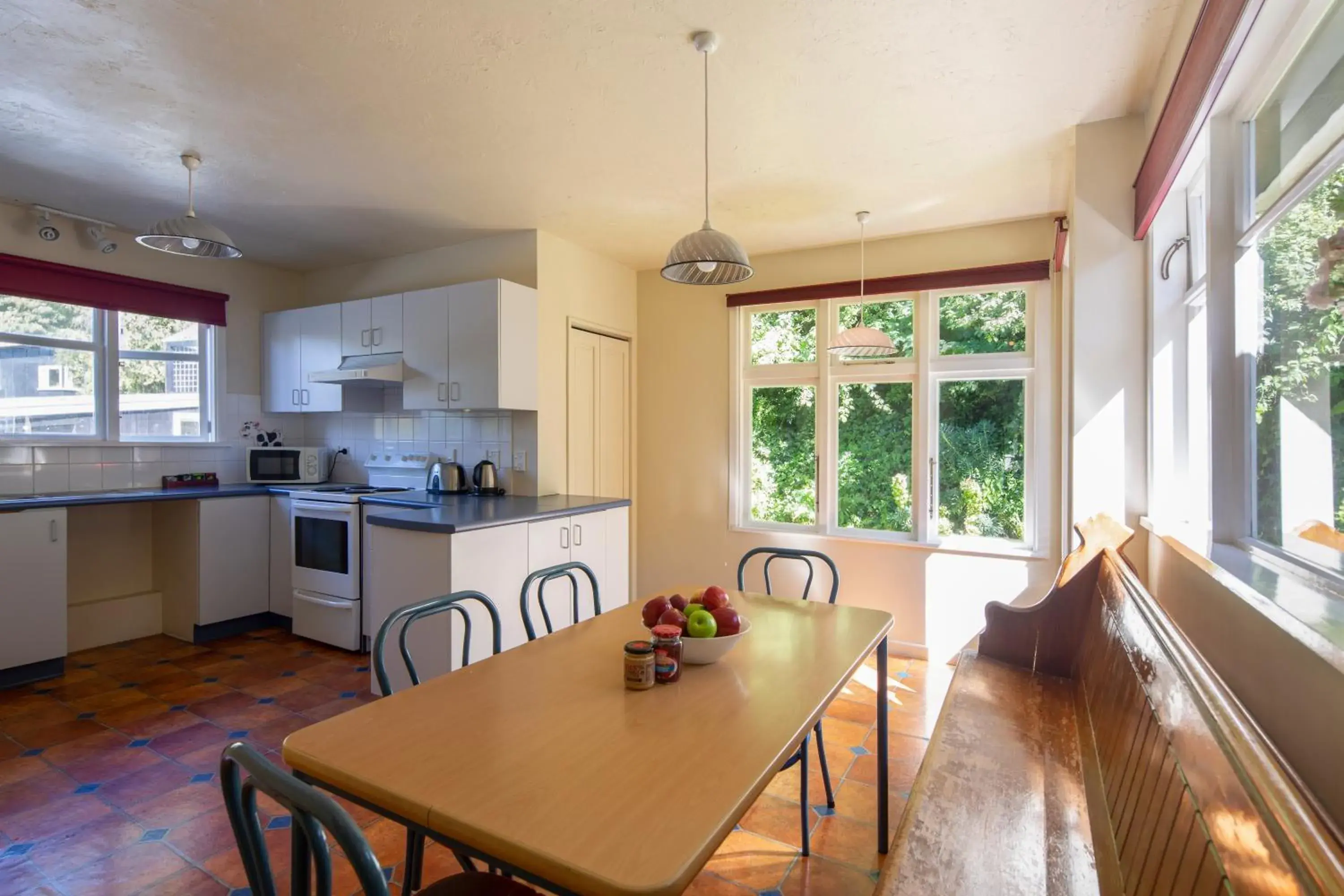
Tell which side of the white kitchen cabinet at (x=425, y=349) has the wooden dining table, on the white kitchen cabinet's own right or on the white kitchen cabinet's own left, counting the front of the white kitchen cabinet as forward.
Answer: on the white kitchen cabinet's own left

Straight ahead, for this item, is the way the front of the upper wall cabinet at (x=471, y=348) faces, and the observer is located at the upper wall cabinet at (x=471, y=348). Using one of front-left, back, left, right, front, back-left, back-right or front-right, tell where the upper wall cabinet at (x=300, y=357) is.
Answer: right

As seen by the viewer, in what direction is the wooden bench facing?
to the viewer's left

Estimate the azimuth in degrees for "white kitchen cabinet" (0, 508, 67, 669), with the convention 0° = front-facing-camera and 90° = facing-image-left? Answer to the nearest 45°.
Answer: approximately 315°

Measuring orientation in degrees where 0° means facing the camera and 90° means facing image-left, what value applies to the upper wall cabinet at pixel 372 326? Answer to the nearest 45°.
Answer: approximately 45°

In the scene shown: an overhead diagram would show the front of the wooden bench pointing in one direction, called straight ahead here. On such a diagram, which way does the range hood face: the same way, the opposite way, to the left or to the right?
to the left

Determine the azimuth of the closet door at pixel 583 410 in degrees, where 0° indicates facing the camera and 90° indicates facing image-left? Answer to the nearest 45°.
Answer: approximately 315°

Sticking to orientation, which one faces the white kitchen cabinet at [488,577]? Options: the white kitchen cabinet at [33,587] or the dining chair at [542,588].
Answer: the white kitchen cabinet at [33,587]

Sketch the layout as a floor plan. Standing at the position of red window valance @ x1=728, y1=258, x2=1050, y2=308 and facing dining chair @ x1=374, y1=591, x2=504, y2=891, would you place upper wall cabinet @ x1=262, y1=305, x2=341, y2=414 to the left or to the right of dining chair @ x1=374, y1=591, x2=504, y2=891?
right

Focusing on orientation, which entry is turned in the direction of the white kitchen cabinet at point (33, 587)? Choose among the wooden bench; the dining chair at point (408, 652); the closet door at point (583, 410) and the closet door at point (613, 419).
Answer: the wooden bench
